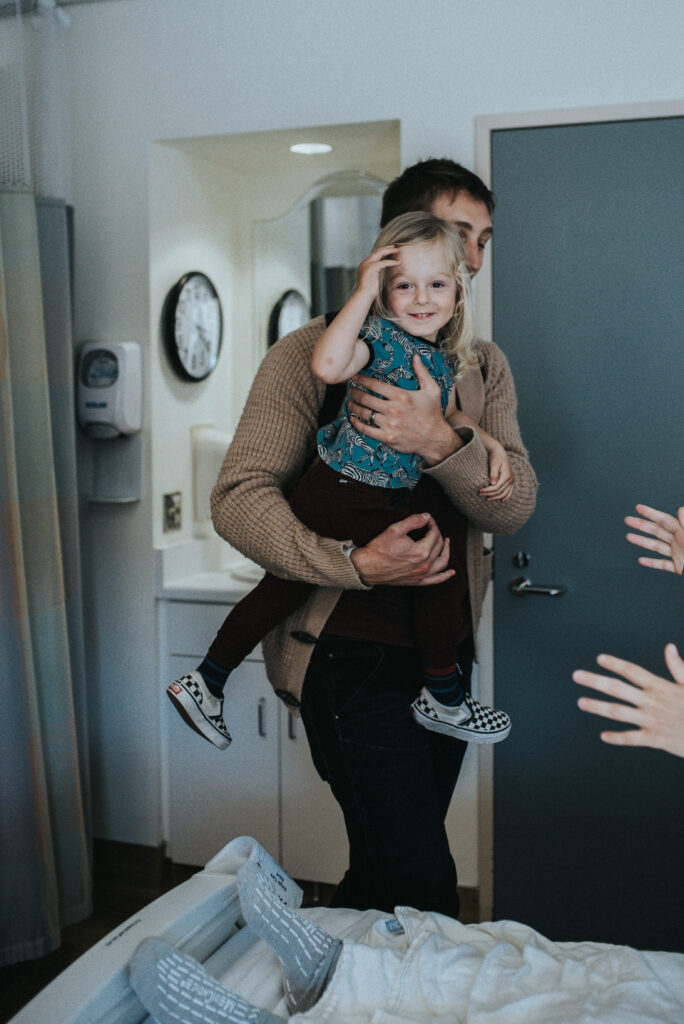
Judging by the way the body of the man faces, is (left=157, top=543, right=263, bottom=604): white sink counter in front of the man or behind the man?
behind

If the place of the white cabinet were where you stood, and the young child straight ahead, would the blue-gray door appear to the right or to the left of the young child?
left

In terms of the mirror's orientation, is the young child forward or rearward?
forward

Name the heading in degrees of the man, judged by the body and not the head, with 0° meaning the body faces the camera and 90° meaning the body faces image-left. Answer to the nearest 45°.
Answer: approximately 315°

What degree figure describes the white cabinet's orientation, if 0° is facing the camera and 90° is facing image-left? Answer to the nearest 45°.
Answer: approximately 0°
